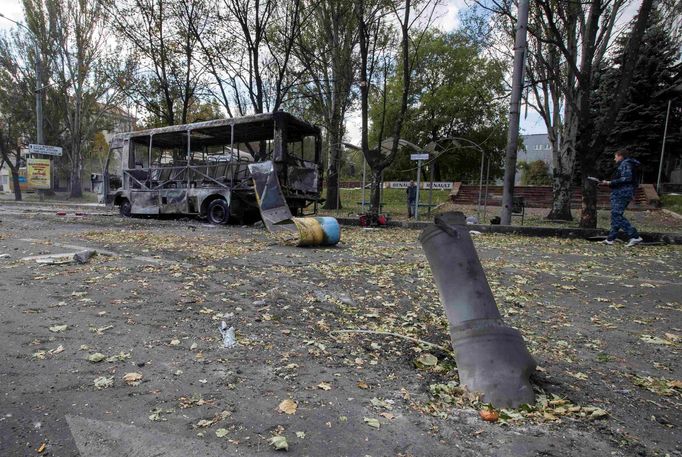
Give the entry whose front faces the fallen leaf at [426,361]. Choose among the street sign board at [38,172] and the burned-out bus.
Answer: the street sign board

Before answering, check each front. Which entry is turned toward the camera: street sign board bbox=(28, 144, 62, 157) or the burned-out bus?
the street sign board

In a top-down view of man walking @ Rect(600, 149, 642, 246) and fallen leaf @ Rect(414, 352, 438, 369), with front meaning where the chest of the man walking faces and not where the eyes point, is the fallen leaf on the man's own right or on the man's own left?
on the man's own left

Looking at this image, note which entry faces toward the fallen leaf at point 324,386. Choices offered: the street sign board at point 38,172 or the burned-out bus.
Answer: the street sign board

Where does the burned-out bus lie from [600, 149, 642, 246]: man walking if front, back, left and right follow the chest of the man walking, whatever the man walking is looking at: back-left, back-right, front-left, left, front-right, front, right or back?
front

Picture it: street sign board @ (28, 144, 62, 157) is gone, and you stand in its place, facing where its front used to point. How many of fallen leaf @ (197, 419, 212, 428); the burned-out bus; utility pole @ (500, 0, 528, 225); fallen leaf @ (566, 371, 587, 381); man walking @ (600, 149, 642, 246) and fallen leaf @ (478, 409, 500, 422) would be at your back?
0

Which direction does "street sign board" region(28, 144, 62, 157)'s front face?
toward the camera

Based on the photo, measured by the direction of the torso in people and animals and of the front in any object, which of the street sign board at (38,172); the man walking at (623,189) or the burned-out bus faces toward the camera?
the street sign board

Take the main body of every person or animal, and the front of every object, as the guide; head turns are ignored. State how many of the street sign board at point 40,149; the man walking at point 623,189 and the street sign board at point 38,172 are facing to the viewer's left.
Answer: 1

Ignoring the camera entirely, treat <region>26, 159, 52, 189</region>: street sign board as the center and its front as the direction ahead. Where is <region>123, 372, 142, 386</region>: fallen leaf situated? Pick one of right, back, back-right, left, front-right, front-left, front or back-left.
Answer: front

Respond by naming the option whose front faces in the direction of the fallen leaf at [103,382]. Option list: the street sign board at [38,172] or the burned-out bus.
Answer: the street sign board

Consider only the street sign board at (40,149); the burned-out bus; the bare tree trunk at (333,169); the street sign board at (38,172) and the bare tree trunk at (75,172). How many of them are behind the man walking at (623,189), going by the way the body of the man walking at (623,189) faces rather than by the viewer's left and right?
0

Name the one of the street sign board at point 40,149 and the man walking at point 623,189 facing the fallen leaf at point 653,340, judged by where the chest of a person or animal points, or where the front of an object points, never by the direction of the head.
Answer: the street sign board

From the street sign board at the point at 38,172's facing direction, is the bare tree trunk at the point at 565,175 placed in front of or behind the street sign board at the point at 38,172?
in front

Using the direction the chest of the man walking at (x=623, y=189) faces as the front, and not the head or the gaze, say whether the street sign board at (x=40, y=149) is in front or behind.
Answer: in front

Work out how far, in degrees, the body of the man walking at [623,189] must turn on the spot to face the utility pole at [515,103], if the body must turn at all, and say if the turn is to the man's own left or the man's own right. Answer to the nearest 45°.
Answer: approximately 45° to the man's own right

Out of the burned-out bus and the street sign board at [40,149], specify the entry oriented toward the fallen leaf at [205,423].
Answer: the street sign board

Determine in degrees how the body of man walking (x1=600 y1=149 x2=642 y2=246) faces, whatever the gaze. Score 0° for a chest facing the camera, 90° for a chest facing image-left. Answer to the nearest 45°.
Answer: approximately 90°
